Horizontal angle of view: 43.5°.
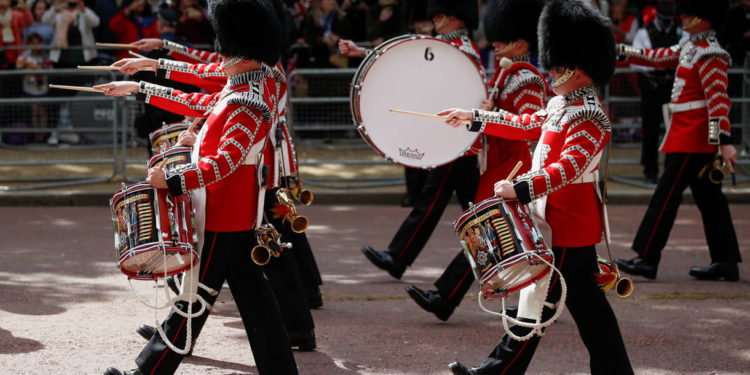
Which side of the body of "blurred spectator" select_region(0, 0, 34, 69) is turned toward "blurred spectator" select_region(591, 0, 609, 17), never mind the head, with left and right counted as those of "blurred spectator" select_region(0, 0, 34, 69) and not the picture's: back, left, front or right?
left

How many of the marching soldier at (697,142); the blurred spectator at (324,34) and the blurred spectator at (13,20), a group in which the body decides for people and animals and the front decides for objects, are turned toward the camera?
2

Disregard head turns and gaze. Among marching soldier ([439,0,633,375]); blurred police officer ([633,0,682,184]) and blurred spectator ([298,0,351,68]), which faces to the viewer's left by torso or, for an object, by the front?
the marching soldier

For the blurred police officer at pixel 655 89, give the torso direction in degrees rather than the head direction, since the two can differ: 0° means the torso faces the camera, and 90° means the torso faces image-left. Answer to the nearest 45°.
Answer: approximately 0°

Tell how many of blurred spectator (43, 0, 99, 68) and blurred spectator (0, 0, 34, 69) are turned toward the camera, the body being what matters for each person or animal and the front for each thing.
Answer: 2

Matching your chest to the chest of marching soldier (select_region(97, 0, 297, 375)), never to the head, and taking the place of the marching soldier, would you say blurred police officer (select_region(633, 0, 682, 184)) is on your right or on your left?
on your right

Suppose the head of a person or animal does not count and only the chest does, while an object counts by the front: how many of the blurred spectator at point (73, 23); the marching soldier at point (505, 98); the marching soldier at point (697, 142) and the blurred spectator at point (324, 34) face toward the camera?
2

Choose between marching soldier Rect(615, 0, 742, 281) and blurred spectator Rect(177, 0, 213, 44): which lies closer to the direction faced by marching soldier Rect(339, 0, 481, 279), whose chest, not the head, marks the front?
the blurred spectator

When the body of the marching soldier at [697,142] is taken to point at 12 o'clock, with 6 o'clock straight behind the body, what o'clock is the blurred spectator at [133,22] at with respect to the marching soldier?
The blurred spectator is roughly at 1 o'clock from the marching soldier.

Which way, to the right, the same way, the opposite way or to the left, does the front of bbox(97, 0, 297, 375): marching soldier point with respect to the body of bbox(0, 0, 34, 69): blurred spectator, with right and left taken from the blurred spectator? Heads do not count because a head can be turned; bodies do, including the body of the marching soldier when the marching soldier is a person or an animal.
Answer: to the right

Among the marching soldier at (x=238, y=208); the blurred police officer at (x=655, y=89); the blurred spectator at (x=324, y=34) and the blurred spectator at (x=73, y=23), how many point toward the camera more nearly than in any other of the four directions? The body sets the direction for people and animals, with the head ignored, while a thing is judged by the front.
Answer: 3

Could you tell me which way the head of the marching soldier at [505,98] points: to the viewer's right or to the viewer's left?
to the viewer's left

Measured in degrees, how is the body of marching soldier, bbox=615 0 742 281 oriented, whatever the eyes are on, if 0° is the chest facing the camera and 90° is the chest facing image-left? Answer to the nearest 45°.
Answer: approximately 90°
